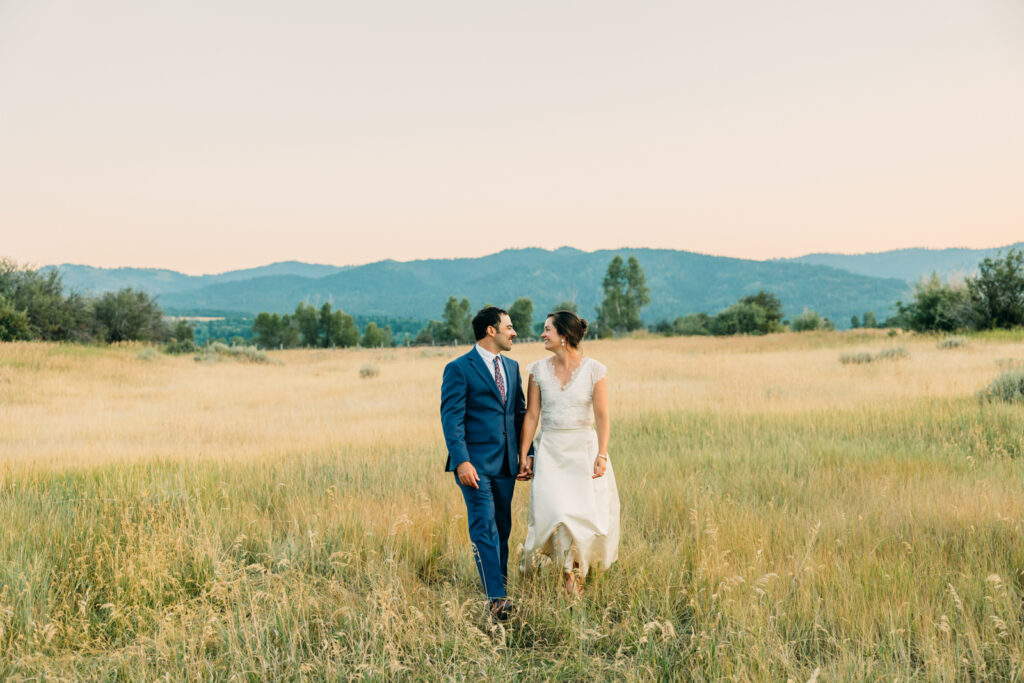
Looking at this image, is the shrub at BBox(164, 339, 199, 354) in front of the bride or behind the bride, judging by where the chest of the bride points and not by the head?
behind

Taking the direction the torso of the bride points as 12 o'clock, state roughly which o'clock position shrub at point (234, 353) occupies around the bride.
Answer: The shrub is roughly at 5 o'clock from the bride.

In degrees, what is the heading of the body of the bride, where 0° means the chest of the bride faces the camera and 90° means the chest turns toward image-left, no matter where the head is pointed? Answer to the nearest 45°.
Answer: approximately 0°

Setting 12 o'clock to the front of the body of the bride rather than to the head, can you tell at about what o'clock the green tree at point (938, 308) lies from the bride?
The green tree is roughly at 7 o'clock from the bride.

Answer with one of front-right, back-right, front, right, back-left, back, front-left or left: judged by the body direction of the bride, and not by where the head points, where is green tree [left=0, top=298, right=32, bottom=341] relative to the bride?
back-right

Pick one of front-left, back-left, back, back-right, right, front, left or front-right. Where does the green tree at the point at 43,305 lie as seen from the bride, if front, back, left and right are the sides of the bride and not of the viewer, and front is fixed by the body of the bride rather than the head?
back-right

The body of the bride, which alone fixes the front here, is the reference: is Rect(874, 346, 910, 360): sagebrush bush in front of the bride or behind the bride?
behind

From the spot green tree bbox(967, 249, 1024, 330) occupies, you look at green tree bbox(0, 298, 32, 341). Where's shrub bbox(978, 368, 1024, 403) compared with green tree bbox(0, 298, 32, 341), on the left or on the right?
left

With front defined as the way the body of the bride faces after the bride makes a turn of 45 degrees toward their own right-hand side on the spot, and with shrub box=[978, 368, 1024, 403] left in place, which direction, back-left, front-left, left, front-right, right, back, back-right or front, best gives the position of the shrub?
back
